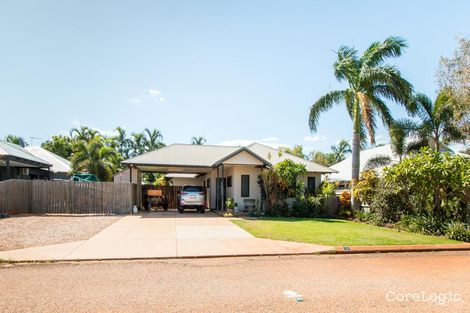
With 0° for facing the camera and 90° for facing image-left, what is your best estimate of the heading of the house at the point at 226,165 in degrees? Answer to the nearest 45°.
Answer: approximately 0°

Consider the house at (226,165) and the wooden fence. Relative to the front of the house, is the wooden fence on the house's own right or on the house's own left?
on the house's own right
